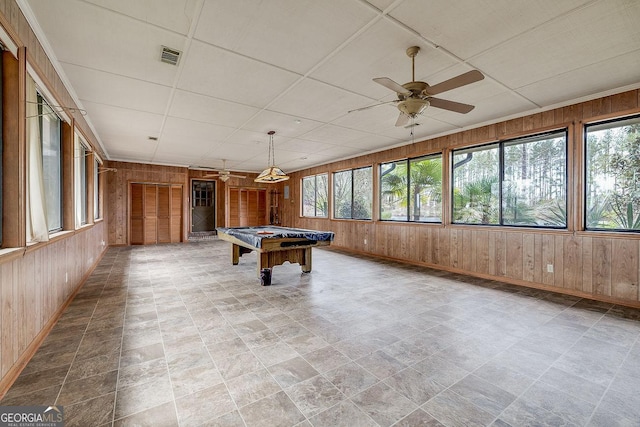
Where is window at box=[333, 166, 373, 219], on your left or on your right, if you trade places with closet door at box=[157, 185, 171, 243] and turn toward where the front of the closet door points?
on your left

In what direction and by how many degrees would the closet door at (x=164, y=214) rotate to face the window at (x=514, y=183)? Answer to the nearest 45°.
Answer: approximately 45° to its left

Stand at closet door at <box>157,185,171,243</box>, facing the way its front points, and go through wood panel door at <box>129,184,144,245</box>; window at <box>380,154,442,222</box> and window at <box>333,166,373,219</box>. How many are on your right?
1

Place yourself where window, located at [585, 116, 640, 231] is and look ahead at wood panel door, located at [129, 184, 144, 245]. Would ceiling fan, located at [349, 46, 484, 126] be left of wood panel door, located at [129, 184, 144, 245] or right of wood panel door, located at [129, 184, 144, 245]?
left

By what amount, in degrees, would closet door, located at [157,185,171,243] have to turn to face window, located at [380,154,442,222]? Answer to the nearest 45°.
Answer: approximately 45° to its left

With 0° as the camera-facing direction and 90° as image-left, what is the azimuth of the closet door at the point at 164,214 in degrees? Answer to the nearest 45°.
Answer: approximately 0°

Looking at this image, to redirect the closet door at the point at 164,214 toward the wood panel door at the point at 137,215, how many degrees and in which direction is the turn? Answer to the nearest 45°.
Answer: approximately 90° to its right
